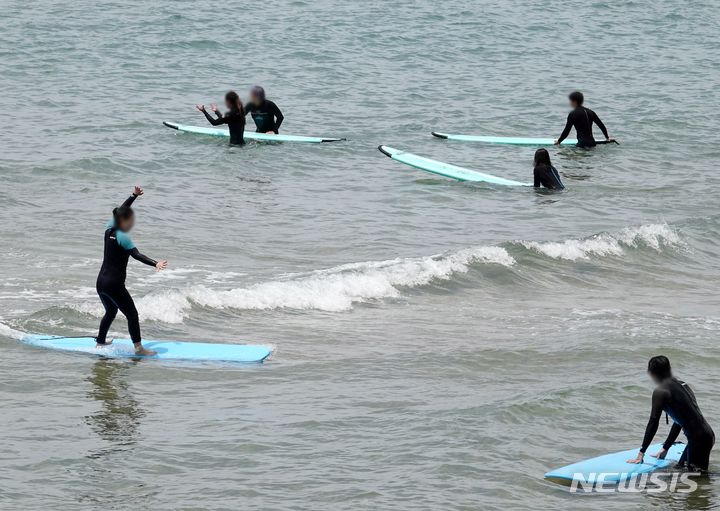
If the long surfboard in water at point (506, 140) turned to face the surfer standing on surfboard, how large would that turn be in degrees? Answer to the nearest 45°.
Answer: approximately 90° to its left

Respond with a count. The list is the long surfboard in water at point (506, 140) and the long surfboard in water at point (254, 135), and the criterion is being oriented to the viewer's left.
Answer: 2

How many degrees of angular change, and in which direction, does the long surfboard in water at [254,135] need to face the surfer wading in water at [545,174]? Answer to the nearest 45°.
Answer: approximately 135° to its left

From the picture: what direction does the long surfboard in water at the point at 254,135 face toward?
to the viewer's left

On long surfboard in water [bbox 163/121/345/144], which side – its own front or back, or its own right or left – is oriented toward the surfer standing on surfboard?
left

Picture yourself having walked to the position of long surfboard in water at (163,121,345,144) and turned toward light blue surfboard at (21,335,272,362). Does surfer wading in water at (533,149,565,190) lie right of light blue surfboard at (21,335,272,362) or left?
left

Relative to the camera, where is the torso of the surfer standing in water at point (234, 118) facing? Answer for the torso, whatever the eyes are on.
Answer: to the viewer's left

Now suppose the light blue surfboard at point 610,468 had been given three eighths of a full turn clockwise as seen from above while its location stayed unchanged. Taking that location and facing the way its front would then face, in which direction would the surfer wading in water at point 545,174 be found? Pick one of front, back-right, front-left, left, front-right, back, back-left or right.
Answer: front

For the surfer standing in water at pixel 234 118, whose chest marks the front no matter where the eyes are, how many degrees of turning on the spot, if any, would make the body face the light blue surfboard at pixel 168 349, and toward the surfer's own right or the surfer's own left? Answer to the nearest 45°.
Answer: approximately 90° to the surfer's own left

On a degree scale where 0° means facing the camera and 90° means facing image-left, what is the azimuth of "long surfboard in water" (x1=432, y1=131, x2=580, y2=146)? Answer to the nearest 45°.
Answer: approximately 90°

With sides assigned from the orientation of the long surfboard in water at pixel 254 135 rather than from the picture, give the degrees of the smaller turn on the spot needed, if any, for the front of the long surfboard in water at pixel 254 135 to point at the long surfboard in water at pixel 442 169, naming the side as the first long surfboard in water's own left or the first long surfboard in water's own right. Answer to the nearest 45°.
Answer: approximately 135° to the first long surfboard in water's own left
